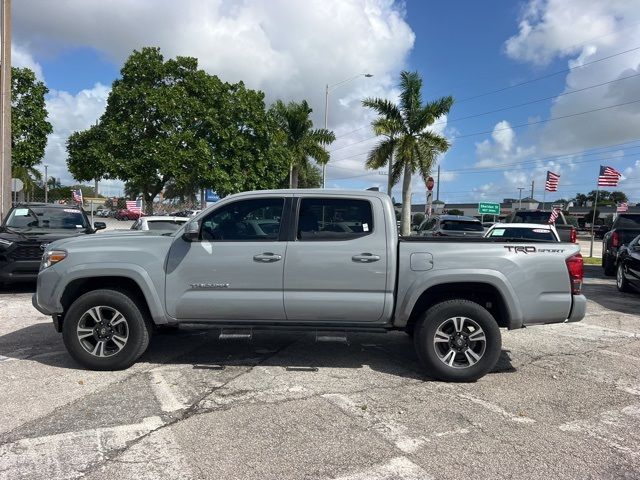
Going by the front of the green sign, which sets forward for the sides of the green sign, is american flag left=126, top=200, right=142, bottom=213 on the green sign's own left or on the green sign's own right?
on the green sign's own right

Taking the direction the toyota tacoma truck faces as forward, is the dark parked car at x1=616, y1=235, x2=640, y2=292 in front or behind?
behind

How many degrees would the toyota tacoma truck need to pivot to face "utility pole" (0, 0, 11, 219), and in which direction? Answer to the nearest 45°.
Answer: approximately 45° to its right

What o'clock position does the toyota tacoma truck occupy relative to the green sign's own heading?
The toyota tacoma truck is roughly at 12 o'clock from the green sign.

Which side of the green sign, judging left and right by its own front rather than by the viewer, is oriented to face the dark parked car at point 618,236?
front

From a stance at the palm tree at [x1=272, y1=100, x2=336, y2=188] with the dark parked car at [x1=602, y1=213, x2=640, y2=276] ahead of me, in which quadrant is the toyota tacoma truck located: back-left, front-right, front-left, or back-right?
front-right

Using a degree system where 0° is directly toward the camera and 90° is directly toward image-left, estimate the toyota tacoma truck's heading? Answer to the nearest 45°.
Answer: approximately 90°

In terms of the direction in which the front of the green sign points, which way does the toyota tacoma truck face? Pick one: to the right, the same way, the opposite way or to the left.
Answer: to the right

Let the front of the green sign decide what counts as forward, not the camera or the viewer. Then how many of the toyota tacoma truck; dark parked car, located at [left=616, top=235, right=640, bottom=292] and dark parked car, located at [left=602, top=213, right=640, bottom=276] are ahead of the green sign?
3

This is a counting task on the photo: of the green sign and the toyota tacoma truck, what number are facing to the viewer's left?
1

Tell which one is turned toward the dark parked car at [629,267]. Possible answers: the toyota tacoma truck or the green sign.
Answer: the green sign

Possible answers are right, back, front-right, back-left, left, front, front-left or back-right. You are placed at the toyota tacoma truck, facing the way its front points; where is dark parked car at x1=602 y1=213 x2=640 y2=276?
back-right

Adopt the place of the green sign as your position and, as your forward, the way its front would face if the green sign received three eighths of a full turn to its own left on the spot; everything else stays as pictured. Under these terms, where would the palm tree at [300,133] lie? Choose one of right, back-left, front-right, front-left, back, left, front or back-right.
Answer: back-left

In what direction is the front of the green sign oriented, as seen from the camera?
facing the viewer
